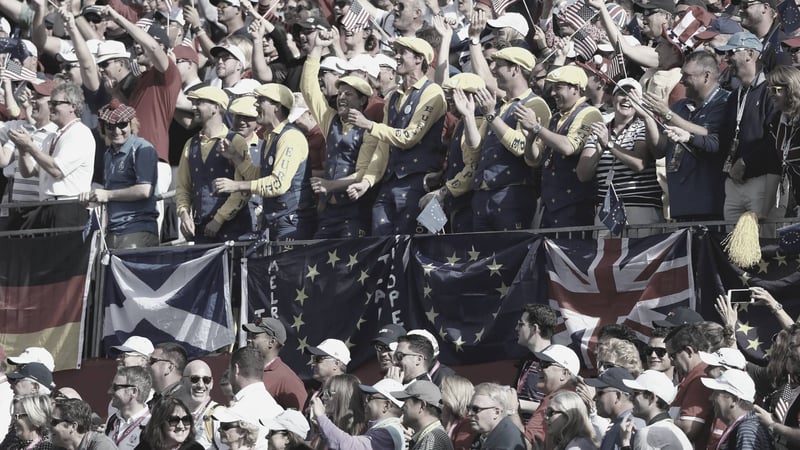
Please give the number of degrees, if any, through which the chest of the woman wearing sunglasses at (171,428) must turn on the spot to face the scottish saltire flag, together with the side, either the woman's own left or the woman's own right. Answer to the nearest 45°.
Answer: approximately 135° to the woman's own left

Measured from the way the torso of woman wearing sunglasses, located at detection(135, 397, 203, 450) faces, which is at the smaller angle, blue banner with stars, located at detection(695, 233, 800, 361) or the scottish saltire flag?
the blue banner with stars

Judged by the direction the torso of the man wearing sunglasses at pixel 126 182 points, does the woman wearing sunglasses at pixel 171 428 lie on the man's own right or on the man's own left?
on the man's own left

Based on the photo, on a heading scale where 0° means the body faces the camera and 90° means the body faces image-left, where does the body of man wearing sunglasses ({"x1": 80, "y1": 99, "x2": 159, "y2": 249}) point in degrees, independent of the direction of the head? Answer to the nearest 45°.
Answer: approximately 45°

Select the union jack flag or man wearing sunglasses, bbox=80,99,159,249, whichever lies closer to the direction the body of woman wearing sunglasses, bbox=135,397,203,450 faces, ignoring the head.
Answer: the union jack flag
